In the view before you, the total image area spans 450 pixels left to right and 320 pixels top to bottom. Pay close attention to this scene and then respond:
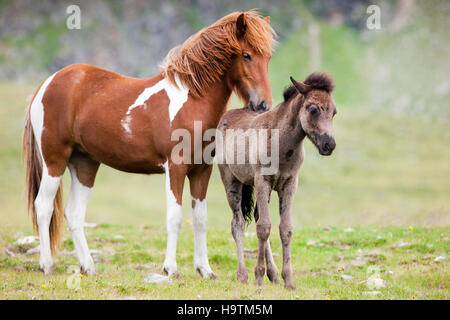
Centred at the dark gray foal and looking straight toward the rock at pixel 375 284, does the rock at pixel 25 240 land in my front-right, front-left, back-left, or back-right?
back-left

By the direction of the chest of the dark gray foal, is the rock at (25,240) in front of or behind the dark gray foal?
behind

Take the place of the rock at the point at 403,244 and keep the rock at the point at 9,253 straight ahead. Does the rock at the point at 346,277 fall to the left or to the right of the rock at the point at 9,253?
left

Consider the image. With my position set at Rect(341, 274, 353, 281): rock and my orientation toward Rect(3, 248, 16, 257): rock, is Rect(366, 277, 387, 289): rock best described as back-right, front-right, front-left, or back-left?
back-left

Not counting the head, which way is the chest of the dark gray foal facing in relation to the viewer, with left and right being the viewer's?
facing the viewer and to the right of the viewer

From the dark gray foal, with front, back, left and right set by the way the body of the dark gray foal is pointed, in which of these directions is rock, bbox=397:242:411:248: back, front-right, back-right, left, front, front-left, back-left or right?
left

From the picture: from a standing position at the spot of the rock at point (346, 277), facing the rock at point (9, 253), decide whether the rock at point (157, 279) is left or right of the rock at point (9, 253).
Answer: left
